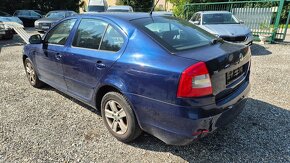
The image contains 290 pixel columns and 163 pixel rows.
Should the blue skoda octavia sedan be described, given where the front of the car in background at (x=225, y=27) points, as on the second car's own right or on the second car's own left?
on the second car's own right

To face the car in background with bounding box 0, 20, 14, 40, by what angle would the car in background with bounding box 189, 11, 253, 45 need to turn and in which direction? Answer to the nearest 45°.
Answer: approximately 135° to its right

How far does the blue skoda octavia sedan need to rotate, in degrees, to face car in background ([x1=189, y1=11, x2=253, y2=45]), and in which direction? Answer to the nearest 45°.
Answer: approximately 90° to its right

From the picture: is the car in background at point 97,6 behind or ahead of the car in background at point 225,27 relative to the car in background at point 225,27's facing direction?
behind

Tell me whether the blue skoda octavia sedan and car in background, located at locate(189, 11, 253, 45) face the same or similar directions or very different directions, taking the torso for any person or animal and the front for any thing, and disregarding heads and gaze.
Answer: very different directions

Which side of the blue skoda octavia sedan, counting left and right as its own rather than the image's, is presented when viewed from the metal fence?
right

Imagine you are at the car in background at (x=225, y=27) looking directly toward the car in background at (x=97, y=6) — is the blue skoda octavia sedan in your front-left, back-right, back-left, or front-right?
back-left

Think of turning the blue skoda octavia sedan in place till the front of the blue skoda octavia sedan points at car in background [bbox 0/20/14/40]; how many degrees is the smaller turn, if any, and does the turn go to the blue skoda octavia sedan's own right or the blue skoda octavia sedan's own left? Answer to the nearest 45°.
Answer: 0° — it already faces it

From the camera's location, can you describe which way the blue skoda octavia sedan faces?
facing away from the viewer and to the left of the viewer

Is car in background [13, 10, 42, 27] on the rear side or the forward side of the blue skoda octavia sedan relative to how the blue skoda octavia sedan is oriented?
on the forward side

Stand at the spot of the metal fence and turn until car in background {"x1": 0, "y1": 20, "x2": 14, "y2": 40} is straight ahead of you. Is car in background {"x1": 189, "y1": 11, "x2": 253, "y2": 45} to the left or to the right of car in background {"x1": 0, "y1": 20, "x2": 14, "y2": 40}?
left
